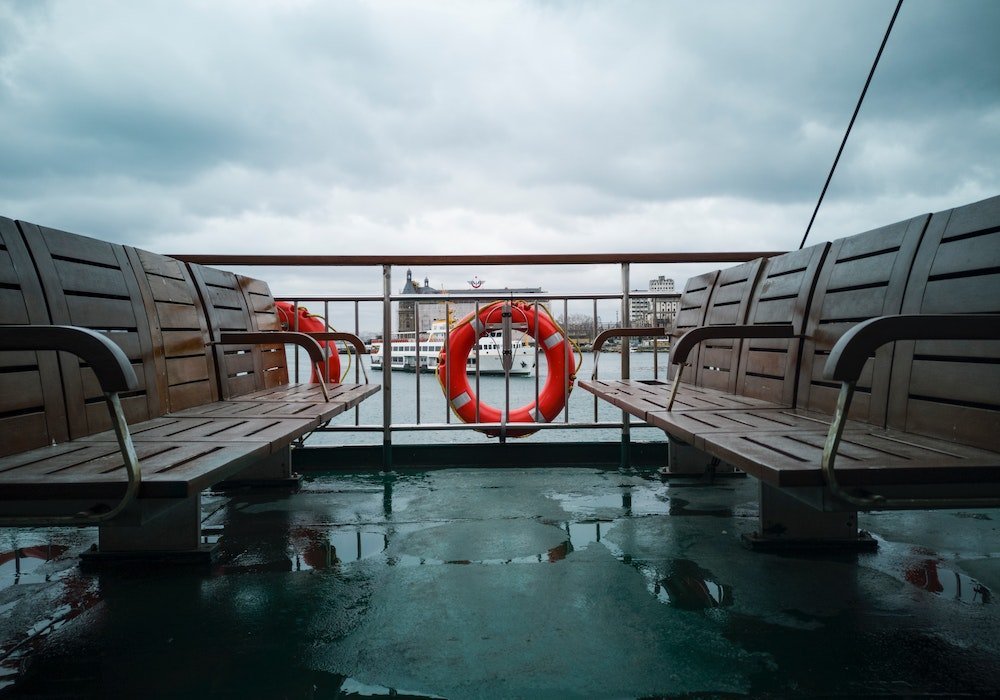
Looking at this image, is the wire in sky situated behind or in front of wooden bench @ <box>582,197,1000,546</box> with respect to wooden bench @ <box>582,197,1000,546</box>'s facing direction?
behind

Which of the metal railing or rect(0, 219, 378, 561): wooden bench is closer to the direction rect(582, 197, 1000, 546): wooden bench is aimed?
the wooden bench

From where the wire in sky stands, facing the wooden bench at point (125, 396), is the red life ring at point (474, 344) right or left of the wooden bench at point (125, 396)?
right

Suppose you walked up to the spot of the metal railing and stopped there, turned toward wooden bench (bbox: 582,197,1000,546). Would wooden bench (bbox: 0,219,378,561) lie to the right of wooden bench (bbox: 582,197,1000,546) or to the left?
right

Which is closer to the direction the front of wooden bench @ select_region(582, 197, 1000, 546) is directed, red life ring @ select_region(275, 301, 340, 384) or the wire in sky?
the red life ring

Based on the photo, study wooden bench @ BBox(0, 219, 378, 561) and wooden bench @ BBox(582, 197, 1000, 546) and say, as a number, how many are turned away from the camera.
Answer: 0

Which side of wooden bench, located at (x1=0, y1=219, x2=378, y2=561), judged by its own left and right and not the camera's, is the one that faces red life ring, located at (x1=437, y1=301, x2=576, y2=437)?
left

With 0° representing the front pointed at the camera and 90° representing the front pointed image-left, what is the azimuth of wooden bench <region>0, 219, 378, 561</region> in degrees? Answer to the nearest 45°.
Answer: approximately 315°

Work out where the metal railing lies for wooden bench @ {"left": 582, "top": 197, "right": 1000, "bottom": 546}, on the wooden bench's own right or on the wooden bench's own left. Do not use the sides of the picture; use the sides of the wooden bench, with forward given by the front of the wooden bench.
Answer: on the wooden bench's own right

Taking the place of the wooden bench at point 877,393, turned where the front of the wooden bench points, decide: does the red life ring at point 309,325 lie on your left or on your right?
on your right

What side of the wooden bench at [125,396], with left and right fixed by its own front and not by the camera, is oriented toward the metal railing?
left
